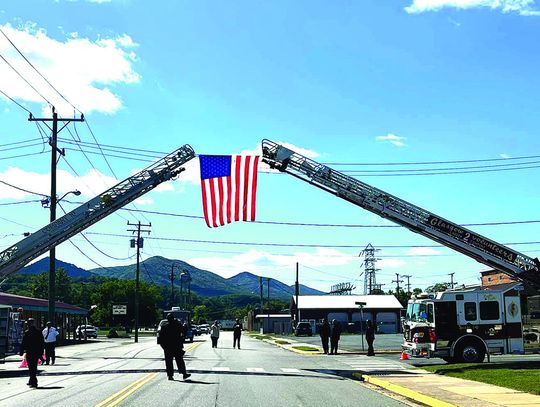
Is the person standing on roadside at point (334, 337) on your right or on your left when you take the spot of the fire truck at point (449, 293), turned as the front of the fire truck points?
on your right

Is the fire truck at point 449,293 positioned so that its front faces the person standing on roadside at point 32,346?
yes

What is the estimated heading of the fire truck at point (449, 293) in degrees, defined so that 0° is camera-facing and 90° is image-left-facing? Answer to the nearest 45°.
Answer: approximately 45°

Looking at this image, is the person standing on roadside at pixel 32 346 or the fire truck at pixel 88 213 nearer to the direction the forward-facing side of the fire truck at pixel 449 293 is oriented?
the person standing on roadside

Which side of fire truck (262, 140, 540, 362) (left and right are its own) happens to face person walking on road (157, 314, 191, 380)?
front

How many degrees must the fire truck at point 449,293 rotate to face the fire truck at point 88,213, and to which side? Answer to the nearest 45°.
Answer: approximately 45° to its right
